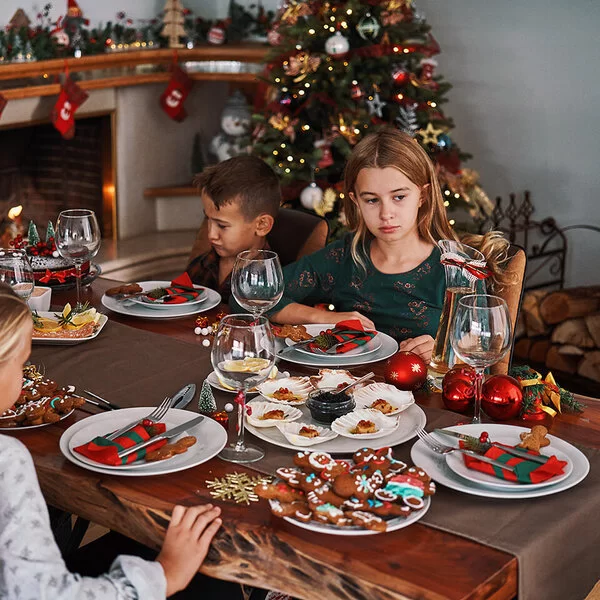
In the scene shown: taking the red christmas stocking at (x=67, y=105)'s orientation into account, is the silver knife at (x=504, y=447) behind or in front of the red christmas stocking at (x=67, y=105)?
in front

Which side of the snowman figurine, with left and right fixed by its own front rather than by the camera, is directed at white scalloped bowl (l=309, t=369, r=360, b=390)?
front

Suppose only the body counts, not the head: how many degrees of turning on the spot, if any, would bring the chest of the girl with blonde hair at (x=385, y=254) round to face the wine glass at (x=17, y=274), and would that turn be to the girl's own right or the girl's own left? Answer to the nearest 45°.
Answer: approximately 45° to the girl's own right

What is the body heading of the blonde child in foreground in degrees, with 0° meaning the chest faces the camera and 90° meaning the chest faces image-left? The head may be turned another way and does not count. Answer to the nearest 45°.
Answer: approximately 225°

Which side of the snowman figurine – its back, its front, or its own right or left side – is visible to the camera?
front

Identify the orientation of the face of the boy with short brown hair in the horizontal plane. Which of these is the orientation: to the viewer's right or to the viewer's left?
to the viewer's left

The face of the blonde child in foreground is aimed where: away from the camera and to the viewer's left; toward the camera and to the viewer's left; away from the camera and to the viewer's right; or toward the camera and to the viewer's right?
away from the camera and to the viewer's right

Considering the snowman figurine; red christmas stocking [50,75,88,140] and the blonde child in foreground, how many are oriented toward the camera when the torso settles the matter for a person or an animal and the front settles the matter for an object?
2

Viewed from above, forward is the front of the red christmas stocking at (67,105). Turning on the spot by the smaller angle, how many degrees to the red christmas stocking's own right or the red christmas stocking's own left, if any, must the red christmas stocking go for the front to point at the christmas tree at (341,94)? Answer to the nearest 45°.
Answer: approximately 45° to the red christmas stocking's own left

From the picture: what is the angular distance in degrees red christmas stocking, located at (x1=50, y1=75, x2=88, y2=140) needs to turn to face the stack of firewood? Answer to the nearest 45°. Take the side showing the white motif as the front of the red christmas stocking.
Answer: approximately 45° to its left

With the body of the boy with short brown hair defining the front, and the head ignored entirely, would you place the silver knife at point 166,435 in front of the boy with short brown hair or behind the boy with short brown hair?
in front

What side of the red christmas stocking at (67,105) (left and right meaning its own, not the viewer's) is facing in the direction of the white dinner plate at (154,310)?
front
